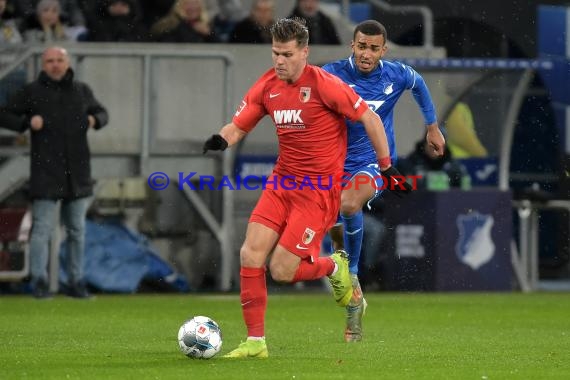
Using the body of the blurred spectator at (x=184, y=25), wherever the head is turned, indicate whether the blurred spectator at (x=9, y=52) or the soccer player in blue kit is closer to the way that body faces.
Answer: the soccer player in blue kit

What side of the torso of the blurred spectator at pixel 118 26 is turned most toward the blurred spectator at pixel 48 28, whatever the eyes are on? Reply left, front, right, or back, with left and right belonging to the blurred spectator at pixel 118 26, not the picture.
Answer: right

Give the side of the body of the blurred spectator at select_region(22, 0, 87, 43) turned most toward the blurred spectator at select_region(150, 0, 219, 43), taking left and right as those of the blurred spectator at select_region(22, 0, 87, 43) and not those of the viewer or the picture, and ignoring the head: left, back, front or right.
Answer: left

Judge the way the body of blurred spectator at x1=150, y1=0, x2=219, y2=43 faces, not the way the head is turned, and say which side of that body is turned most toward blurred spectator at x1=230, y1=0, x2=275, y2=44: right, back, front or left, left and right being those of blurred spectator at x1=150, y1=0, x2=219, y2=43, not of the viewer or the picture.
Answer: left

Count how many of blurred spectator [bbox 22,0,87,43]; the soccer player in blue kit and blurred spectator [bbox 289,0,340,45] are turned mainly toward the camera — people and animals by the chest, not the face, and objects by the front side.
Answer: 3
